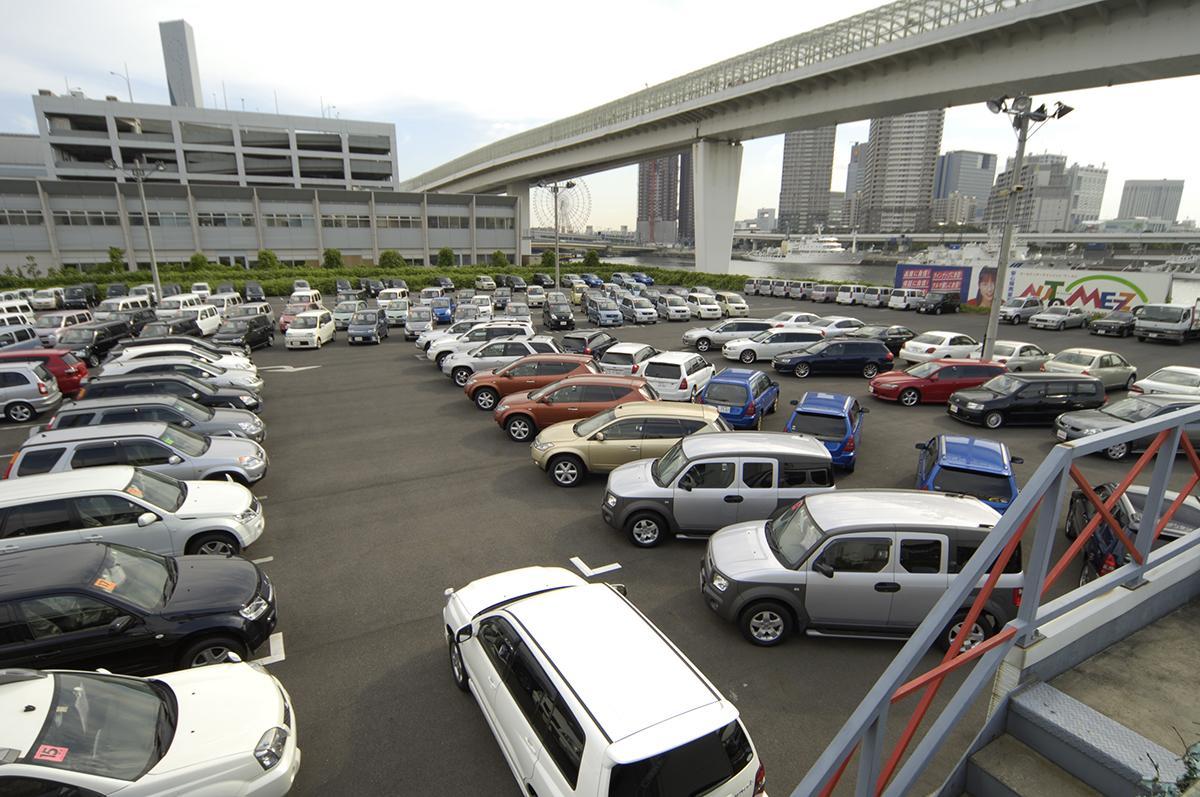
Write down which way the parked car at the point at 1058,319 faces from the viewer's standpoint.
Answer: facing the viewer and to the left of the viewer

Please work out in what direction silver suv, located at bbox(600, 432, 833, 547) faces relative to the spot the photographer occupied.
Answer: facing to the left of the viewer

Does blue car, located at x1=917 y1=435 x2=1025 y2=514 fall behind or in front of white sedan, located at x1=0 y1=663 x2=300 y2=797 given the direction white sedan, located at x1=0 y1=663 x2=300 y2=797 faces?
in front

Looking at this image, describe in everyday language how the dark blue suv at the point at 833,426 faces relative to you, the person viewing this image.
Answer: facing away from the viewer

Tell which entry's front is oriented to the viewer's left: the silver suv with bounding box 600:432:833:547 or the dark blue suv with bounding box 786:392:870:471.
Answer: the silver suv

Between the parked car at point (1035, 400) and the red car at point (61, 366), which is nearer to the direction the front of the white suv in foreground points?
the red car

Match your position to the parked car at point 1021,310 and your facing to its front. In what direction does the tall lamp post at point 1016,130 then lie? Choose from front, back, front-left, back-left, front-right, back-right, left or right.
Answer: front-left

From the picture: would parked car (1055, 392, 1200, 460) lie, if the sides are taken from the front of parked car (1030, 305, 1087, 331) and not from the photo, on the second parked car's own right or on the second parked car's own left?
on the second parked car's own left

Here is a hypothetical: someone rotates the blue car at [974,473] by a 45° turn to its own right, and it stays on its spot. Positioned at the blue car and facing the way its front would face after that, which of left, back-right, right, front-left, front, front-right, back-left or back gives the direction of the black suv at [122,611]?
back

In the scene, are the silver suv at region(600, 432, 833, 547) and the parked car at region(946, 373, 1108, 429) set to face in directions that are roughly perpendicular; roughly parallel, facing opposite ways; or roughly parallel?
roughly parallel

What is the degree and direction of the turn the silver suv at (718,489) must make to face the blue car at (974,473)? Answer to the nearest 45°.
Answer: approximately 180°

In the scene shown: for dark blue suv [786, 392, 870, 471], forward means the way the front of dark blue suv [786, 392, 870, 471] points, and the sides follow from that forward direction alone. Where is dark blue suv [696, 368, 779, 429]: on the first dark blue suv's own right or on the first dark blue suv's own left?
on the first dark blue suv's own left

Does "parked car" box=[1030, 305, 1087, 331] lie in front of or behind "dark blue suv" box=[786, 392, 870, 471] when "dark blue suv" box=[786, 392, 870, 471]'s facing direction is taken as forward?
in front

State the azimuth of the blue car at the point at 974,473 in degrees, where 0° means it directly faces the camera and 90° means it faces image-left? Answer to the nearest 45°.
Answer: approximately 180°

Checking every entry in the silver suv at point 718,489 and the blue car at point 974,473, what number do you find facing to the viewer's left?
1

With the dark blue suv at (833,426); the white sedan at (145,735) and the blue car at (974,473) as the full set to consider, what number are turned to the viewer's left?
0

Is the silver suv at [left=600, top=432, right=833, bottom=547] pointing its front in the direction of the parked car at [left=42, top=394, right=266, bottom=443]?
yes

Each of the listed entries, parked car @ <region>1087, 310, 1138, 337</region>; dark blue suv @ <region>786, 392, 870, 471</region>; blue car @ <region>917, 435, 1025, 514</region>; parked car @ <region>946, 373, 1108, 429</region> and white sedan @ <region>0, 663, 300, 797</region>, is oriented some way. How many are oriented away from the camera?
2

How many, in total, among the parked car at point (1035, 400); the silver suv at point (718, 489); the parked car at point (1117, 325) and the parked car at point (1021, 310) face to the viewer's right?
0

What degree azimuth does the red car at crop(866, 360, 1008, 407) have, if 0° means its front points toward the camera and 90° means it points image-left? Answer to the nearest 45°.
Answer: approximately 45°

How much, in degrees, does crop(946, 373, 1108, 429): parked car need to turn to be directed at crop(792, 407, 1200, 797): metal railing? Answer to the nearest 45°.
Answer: approximately 45° to its left

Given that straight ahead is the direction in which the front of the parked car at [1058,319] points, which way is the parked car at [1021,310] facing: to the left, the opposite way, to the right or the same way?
the same way
